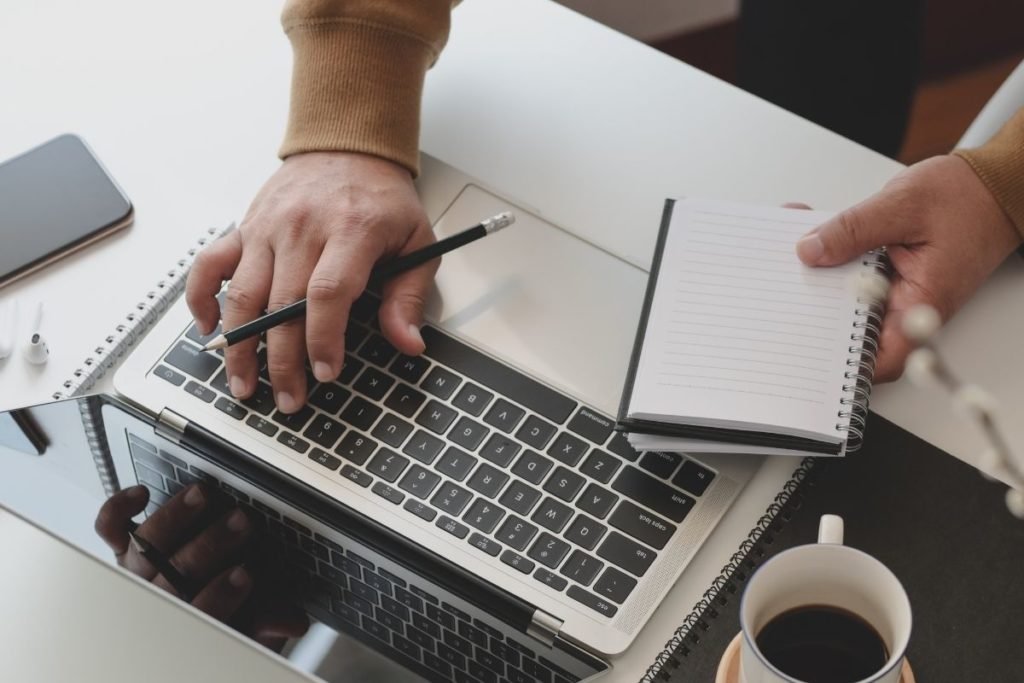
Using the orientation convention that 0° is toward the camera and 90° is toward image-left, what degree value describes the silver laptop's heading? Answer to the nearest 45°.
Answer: approximately 225°
